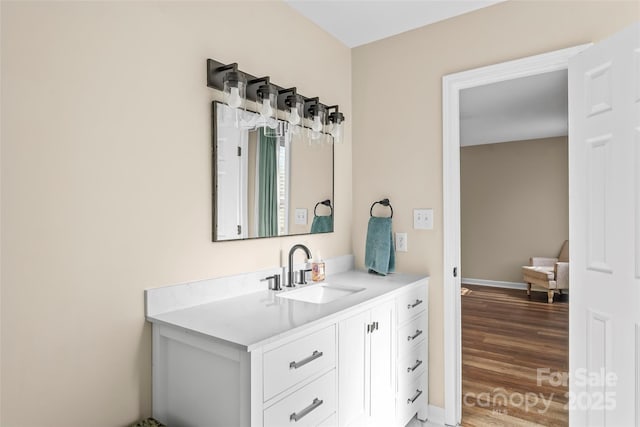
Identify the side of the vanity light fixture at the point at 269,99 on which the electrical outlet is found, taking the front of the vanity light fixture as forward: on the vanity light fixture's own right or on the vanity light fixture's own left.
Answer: on the vanity light fixture's own left

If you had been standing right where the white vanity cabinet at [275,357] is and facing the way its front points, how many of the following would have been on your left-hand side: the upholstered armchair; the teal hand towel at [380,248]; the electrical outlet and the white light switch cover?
4

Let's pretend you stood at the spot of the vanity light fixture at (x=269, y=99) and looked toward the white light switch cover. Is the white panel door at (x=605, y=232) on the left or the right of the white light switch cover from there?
right

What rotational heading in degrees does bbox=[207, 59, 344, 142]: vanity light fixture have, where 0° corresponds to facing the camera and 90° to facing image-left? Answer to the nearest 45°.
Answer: approximately 315°

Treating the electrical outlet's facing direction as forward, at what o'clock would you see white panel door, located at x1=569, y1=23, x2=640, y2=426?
The white panel door is roughly at 10 o'clock from the electrical outlet.

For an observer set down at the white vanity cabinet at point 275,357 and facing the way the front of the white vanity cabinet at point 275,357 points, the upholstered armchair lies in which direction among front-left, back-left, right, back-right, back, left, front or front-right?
left

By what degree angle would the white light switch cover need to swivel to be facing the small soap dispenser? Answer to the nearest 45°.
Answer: approximately 45° to its right
